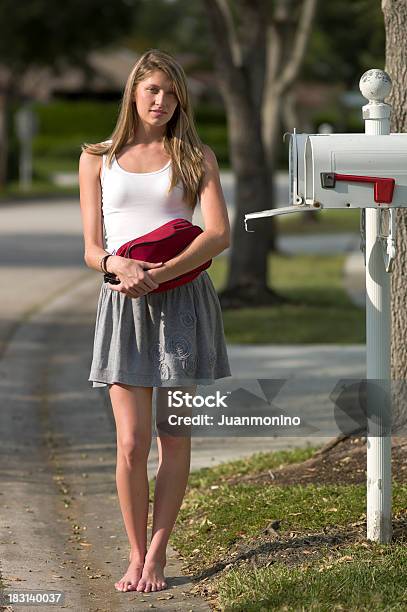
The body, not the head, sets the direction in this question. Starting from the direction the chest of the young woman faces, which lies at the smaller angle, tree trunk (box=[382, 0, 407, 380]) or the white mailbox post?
the white mailbox post

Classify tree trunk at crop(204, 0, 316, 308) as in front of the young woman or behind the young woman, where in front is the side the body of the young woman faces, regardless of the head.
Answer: behind

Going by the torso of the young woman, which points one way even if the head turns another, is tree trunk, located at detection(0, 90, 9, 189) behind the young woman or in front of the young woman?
behind

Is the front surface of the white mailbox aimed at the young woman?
yes

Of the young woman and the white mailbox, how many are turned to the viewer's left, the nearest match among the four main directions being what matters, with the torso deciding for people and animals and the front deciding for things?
1

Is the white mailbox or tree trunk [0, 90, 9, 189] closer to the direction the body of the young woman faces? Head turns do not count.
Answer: the white mailbox

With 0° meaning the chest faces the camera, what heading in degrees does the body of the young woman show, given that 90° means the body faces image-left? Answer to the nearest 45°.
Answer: approximately 0°

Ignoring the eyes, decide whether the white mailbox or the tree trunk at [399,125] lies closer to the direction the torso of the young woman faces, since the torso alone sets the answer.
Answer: the white mailbox

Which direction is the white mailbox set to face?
to the viewer's left

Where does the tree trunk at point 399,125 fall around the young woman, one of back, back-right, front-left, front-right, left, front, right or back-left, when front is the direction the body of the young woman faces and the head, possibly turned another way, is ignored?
back-left

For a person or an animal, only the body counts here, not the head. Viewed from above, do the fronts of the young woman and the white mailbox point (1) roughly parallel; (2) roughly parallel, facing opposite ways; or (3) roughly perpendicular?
roughly perpendicular
